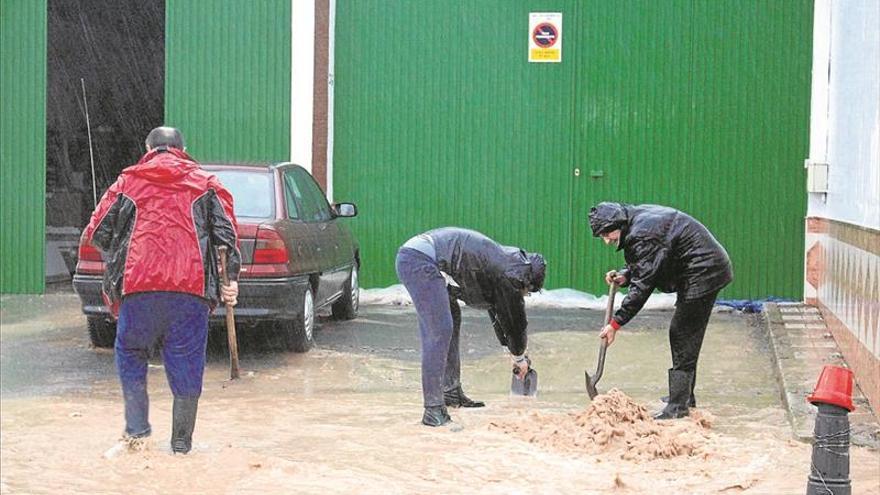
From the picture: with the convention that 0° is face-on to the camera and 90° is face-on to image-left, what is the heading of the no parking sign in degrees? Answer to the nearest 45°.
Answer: approximately 0°

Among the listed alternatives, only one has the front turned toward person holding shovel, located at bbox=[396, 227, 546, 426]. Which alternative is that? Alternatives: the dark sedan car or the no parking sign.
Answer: the no parking sign

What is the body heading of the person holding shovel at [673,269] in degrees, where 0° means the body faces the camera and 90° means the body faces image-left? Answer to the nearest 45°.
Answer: approximately 90°

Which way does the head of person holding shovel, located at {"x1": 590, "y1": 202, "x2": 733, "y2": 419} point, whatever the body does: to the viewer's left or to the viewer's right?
to the viewer's left

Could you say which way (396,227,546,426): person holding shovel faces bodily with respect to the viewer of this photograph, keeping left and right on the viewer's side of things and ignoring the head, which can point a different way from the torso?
facing to the right of the viewer

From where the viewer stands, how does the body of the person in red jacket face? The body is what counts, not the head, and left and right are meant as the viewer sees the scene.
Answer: facing away from the viewer

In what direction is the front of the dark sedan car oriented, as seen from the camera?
facing away from the viewer and to the right of the viewer

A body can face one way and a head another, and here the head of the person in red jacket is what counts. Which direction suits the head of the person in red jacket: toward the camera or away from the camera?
away from the camera

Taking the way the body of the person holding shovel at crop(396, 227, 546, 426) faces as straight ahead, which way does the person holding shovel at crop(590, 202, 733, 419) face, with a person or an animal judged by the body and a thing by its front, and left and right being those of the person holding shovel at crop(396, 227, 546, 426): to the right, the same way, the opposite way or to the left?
the opposite way

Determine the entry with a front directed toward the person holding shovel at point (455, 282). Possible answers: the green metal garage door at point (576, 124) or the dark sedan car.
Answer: the green metal garage door

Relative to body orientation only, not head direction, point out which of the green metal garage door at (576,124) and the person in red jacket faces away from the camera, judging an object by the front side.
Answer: the person in red jacket
